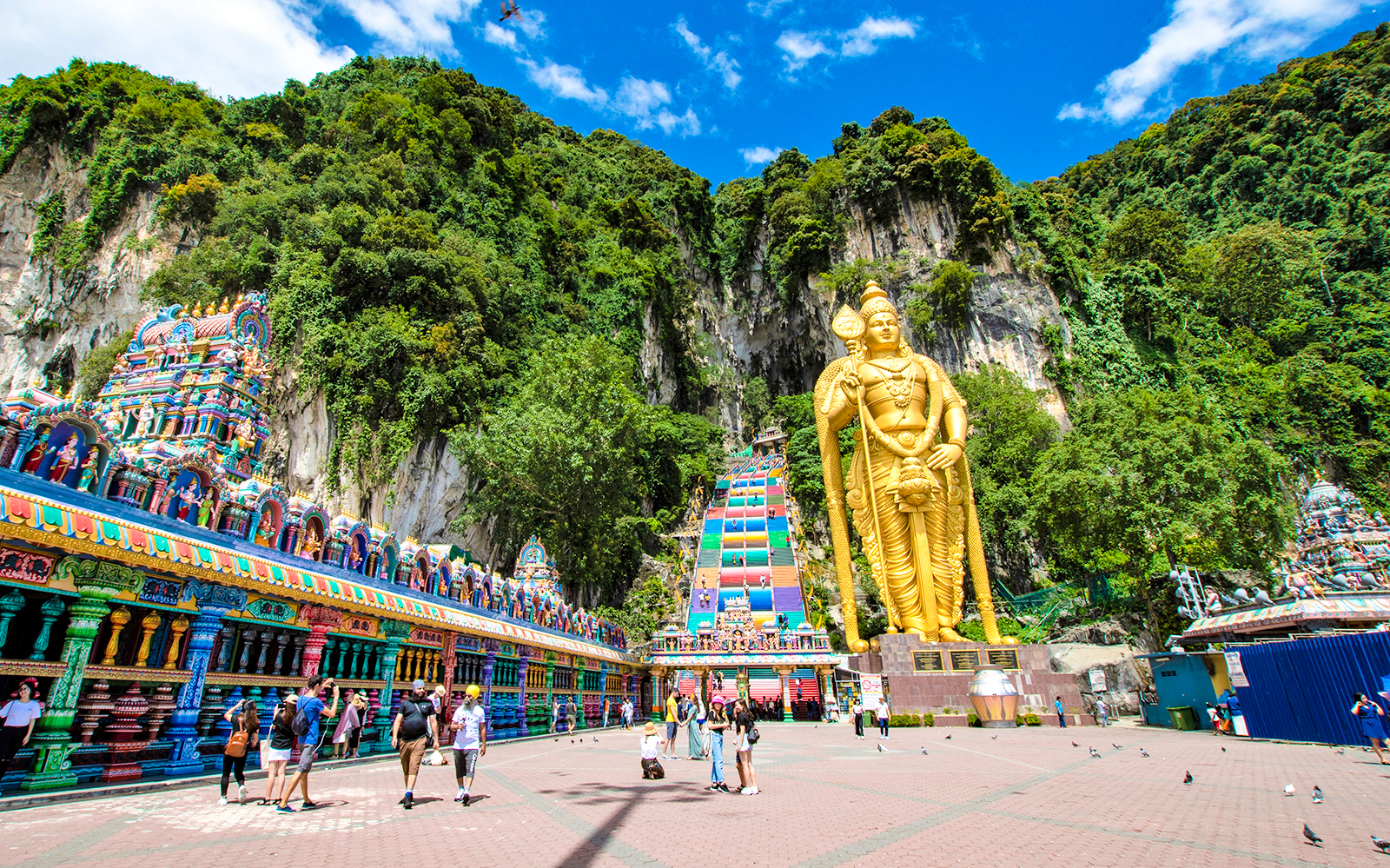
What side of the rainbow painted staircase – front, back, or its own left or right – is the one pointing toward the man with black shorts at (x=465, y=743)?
front

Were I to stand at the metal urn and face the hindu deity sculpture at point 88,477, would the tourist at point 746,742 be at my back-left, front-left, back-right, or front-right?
front-left

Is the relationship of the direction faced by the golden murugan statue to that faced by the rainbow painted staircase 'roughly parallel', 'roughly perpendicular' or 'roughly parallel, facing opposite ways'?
roughly parallel

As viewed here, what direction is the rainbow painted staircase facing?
toward the camera

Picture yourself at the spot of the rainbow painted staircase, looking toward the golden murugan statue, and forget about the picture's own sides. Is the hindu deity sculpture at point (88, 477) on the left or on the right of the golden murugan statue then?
right

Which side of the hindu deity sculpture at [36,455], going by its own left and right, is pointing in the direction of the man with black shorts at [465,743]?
front

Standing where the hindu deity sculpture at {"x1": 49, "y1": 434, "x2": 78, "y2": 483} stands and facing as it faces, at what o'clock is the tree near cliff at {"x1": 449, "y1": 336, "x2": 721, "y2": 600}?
The tree near cliff is roughly at 9 o'clock from the hindu deity sculpture.

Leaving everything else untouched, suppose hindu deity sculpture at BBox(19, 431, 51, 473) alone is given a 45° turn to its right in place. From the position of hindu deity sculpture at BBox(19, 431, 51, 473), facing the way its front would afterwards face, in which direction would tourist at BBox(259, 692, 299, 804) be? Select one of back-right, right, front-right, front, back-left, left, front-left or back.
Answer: front-left

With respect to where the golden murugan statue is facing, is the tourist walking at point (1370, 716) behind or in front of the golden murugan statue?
in front

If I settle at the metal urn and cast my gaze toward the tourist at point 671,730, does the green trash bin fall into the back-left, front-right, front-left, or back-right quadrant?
back-left

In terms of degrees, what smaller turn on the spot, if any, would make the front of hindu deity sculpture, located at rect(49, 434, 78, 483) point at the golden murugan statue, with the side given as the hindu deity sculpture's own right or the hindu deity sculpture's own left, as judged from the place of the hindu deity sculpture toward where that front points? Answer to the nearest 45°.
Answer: approximately 45° to the hindu deity sculpture's own left

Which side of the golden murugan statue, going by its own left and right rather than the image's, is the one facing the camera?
front

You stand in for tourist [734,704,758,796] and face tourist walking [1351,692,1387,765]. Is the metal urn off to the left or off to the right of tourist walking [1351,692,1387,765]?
left

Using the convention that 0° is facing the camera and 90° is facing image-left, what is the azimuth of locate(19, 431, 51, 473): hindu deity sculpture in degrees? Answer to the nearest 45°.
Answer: approximately 315°

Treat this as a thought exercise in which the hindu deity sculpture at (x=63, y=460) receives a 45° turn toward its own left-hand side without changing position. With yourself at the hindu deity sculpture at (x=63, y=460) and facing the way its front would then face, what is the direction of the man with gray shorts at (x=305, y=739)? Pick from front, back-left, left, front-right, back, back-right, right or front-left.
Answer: front-right

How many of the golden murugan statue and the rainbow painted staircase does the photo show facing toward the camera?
2

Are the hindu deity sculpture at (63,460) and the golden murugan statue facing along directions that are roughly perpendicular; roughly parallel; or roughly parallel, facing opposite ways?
roughly perpendicular
